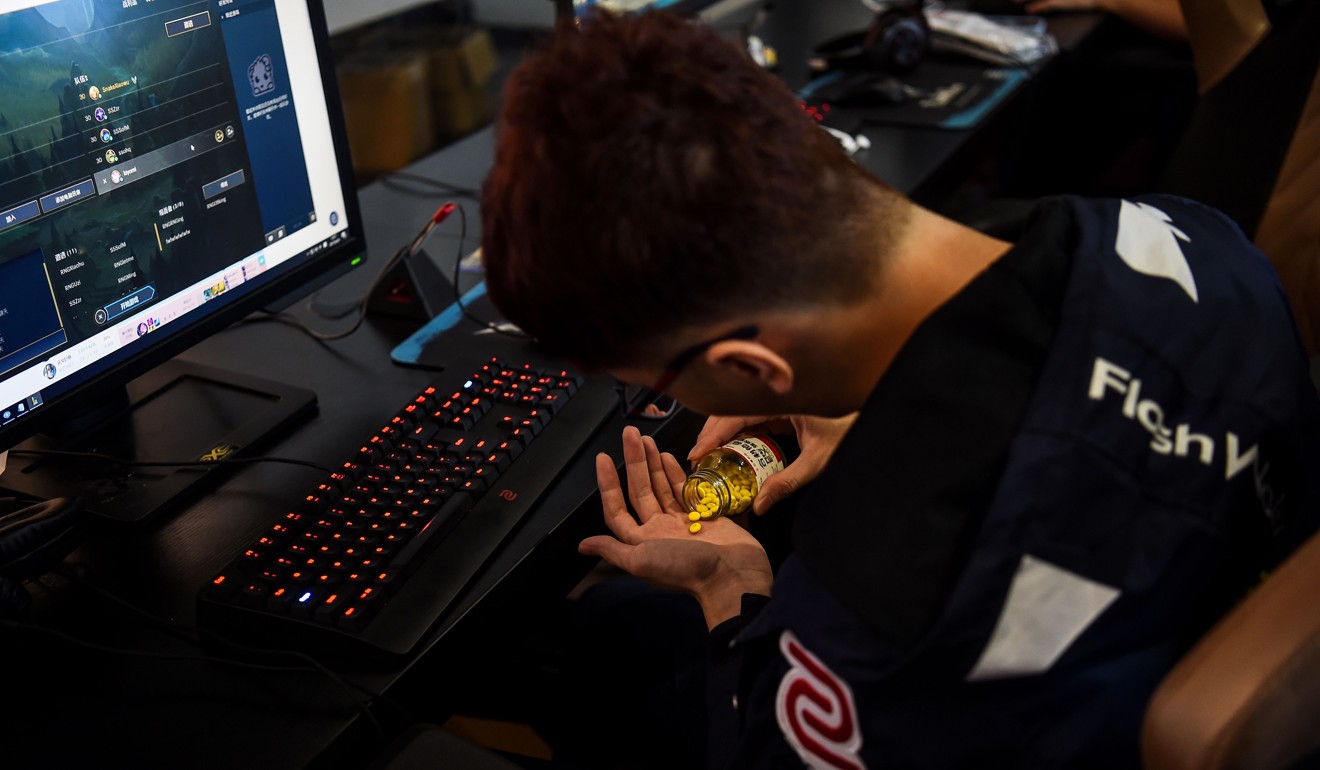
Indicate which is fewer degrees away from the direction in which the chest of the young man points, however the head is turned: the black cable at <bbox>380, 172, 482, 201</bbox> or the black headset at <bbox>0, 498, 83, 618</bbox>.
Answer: the black cable

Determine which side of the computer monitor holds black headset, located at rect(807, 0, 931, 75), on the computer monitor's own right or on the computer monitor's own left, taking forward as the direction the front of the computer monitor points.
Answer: on the computer monitor's own left

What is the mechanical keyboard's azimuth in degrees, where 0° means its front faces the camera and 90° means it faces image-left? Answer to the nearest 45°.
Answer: approximately 315°

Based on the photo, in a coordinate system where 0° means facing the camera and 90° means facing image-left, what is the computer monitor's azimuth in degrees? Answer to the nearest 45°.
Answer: approximately 315°

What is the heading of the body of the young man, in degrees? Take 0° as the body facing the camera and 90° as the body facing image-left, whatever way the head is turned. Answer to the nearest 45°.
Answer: approximately 135°

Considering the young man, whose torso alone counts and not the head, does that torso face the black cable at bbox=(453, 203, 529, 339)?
yes

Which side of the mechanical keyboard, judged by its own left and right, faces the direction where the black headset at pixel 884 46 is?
left
